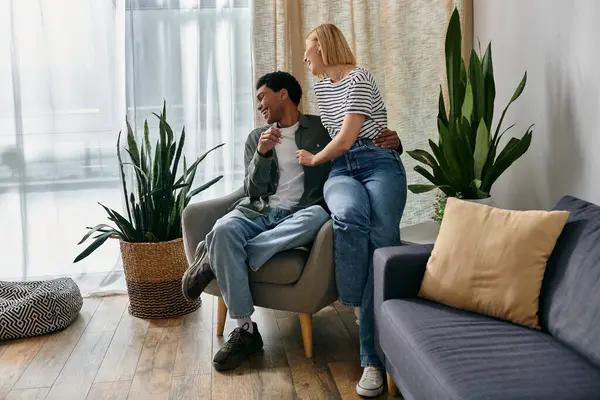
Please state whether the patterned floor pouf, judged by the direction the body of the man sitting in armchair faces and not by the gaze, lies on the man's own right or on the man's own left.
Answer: on the man's own right

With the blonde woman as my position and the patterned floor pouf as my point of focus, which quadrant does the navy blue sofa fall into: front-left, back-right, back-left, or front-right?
back-left

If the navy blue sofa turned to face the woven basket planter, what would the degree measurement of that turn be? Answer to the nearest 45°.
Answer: approximately 90° to its right

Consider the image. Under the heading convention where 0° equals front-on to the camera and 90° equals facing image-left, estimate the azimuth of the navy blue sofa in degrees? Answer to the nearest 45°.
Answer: approximately 45°

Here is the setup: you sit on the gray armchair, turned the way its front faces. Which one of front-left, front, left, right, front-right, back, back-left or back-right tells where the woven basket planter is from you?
right

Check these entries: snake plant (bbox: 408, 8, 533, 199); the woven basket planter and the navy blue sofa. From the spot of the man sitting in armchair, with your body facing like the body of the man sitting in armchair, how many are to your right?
1

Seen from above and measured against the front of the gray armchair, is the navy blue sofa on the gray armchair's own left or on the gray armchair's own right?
on the gray armchair's own left

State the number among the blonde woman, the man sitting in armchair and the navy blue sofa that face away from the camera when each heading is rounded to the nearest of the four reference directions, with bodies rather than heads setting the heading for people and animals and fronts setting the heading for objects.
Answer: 0

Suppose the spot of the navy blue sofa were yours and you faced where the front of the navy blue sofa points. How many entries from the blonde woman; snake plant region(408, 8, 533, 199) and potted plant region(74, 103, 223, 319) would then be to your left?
0

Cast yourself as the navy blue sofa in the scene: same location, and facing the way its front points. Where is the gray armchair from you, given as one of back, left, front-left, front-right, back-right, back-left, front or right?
right

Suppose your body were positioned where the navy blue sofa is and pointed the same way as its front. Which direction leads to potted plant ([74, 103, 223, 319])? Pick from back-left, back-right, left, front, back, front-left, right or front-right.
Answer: right

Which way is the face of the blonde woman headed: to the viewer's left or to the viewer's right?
to the viewer's left

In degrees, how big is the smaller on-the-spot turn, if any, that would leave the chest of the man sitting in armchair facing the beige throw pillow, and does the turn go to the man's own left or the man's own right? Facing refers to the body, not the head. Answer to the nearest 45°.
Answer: approximately 90° to the man's own left

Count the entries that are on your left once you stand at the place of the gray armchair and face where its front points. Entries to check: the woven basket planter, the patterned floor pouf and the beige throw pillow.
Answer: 1

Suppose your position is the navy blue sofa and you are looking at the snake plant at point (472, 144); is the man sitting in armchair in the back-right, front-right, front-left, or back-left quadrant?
front-left

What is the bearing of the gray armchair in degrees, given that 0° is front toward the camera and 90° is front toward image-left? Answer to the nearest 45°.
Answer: approximately 45°

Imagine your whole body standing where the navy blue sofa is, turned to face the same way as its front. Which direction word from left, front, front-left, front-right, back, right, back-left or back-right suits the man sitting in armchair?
right
